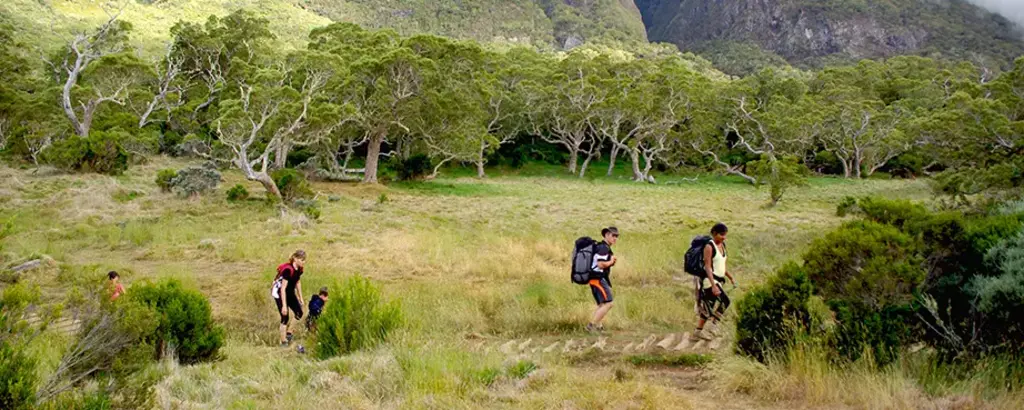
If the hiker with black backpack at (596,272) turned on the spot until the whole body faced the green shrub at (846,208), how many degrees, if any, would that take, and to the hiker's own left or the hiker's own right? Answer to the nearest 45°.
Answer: approximately 45° to the hiker's own left

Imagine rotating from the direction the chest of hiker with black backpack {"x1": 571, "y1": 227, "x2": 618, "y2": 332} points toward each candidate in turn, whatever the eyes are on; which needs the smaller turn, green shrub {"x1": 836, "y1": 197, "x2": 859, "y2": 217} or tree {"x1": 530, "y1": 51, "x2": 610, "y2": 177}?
the green shrub

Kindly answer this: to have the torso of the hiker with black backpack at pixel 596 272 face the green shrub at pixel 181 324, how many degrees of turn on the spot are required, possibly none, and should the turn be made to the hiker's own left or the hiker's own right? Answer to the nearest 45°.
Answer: approximately 180°

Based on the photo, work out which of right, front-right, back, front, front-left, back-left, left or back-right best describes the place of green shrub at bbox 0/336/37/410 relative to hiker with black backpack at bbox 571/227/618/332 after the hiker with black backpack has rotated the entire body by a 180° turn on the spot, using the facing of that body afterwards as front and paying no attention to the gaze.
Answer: front-left

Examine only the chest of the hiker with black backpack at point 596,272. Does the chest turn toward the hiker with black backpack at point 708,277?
yes

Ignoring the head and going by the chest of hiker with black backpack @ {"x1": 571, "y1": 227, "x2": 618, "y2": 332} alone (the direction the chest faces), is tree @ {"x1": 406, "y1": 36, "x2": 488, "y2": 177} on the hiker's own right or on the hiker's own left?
on the hiker's own left

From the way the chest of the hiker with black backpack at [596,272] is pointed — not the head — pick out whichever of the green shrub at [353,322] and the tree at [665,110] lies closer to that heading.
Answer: the tree

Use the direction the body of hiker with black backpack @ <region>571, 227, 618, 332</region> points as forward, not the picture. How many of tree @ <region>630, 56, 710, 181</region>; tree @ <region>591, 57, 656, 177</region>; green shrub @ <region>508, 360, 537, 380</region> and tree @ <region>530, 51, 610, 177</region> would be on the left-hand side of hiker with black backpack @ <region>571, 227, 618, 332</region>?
3

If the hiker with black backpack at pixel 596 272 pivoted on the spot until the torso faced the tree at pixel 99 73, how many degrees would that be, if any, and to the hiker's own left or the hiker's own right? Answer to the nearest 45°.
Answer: approximately 135° to the hiker's own left

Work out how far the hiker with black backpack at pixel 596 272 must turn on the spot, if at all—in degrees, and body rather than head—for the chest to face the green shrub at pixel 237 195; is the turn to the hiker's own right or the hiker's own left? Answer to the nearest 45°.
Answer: approximately 135° to the hiker's own left

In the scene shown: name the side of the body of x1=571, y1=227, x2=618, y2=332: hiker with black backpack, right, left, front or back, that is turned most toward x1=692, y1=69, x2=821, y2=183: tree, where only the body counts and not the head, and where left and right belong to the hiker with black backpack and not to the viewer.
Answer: left

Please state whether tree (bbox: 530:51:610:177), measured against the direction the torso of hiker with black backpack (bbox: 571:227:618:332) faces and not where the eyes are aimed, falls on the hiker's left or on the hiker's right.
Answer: on the hiker's left

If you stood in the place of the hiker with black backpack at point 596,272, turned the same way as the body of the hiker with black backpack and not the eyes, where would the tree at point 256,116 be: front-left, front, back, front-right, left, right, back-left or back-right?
back-left

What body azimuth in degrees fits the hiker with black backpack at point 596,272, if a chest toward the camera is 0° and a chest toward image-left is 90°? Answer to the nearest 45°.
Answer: approximately 270°

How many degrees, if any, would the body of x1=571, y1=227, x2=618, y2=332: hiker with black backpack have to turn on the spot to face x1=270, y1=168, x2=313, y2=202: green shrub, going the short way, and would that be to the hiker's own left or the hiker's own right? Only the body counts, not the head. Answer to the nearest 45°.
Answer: approximately 135° to the hiker's own left
